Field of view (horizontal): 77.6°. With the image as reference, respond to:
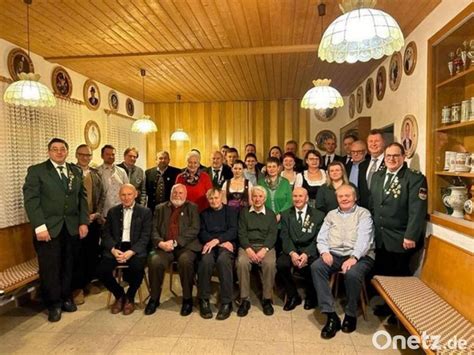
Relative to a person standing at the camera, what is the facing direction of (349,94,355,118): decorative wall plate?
facing to the left of the viewer

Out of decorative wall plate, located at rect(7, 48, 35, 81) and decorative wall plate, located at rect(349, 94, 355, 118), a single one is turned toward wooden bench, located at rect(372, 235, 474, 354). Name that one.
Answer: decorative wall plate, located at rect(7, 48, 35, 81)

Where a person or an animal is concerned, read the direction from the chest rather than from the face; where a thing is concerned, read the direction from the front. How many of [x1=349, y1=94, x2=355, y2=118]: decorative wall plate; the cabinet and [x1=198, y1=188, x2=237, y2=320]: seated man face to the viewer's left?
2

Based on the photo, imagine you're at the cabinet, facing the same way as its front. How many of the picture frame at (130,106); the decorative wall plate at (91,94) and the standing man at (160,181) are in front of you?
3

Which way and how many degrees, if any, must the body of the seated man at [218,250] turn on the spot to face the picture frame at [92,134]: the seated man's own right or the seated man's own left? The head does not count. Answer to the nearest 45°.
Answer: approximately 135° to the seated man's own right

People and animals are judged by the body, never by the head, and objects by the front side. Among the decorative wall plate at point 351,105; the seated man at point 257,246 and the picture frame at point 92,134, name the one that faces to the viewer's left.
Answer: the decorative wall plate

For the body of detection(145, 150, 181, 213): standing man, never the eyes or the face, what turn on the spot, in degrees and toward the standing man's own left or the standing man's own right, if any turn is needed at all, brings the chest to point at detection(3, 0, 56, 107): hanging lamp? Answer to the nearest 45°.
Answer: approximately 45° to the standing man's own right

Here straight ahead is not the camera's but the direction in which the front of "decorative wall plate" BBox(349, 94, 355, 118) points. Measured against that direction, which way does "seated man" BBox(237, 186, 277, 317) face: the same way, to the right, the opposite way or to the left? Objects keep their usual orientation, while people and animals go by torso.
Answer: to the left

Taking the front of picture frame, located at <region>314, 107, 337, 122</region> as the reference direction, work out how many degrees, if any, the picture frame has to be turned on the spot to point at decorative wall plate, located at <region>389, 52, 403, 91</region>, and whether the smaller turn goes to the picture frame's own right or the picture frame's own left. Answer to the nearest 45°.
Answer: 0° — it already faces it

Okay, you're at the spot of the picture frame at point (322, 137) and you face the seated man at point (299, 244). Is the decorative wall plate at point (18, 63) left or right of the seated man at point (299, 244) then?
right
